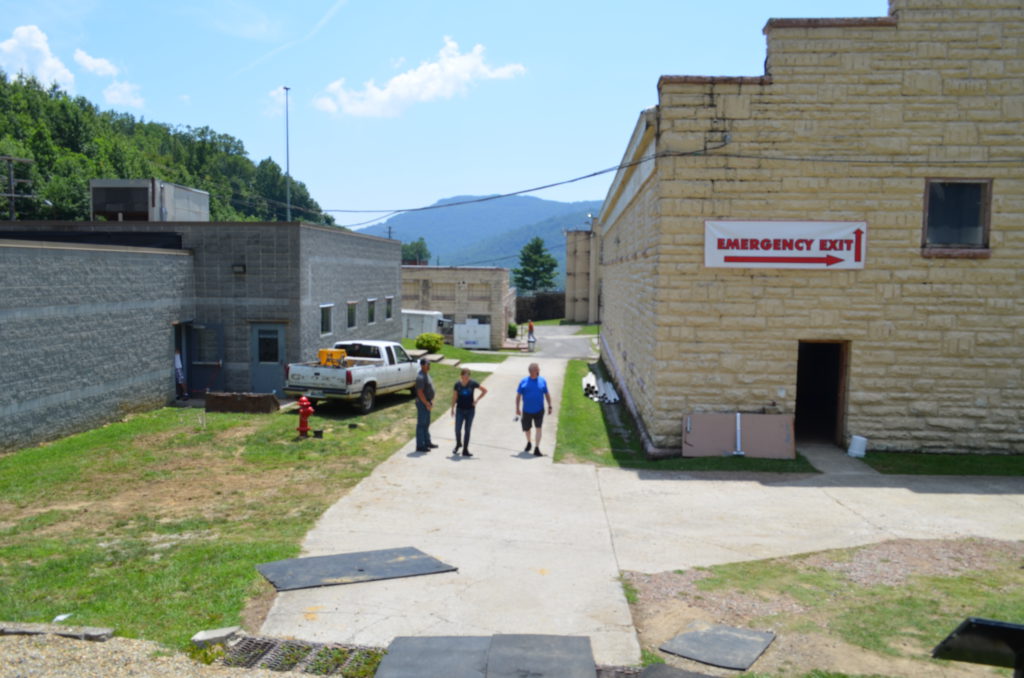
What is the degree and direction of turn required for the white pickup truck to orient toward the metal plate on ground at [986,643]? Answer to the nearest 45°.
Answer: approximately 135° to its right

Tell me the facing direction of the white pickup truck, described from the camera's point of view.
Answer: facing away from the viewer and to the right of the viewer

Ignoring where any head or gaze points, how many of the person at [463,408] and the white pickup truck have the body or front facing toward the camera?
1

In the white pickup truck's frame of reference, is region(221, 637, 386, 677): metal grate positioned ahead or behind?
behind

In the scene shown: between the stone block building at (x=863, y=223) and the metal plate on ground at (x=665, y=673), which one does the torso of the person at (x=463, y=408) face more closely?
the metal plate on ground

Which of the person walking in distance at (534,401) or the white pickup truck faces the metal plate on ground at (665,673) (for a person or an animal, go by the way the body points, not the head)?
the person walking in distance

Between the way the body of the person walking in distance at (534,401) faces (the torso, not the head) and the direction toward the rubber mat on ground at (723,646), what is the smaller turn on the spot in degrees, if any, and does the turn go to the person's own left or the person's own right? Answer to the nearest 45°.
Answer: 0° — they already face it

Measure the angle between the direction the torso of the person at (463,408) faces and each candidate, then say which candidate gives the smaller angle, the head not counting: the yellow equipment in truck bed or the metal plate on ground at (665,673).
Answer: the metal plate on ground

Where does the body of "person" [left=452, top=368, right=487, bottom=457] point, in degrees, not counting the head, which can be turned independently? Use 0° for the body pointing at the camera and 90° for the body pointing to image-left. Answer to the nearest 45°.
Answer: approximately 0°

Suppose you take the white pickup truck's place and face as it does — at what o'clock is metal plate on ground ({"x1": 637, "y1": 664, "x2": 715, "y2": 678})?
The metal plate on ground is roughly at 4 o'clock from the white pickup truck.
